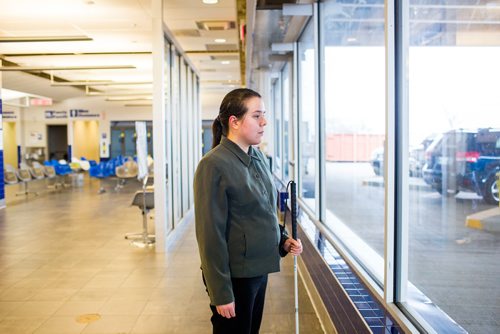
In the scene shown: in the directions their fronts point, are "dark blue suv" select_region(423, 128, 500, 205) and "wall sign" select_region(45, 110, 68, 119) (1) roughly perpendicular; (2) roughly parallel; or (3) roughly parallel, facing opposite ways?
roughly perpendicular

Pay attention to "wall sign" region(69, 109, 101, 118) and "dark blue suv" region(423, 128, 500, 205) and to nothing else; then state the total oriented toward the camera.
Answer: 1

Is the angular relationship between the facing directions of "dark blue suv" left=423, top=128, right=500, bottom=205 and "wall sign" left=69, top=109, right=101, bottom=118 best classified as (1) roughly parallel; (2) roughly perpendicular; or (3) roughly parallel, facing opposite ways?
roughly perpendicular

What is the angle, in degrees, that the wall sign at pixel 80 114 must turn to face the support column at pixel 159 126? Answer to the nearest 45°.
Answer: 0° — it already faces it

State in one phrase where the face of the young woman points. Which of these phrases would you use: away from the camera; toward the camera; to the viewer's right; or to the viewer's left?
to the viewer's right
